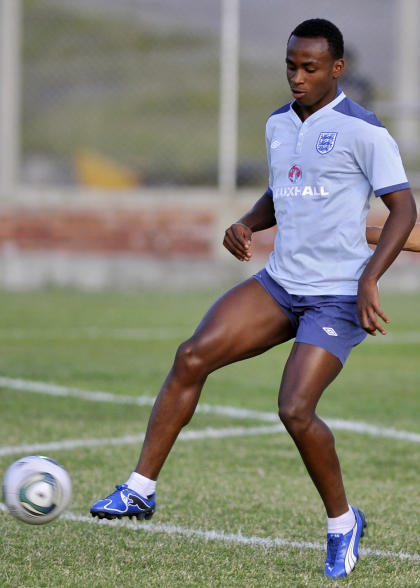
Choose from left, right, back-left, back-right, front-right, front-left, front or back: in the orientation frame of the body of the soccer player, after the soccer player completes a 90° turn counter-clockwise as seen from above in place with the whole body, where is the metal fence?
back-left

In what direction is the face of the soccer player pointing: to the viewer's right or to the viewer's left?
to the viewer's left

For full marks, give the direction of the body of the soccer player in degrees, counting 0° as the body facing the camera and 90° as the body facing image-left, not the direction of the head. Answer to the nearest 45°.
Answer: approximately 45°

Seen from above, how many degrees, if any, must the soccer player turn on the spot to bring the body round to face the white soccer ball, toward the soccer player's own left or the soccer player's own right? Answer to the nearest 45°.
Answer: approximately 45° to the soccer player's own right
